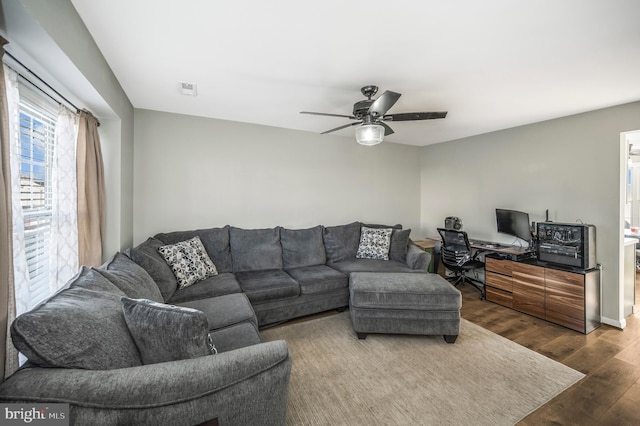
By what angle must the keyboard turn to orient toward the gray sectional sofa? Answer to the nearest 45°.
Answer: approximately 45° to its left

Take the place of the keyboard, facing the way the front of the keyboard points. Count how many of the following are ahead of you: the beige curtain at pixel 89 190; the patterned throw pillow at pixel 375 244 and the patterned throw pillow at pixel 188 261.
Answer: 3

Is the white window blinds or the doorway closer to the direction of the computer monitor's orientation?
the white window blinds

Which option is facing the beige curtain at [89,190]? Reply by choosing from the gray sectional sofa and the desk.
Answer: the desk

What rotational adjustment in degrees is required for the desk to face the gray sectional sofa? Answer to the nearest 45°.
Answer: approximately 45° to its left

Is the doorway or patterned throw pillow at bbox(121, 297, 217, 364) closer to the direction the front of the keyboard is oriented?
the patterned throw pillow

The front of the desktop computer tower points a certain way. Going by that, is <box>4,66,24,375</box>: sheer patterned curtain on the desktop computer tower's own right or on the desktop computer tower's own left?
on the desktop computer tower's own right

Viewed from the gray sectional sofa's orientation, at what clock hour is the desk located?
The desk is roughly at 10 o'clock from the gray sectional sofa.

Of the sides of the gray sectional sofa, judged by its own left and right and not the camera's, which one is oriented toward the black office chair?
left

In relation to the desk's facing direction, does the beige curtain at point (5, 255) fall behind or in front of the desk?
in front

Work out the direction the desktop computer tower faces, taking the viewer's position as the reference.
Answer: facing the viewer and to the right of the viewer

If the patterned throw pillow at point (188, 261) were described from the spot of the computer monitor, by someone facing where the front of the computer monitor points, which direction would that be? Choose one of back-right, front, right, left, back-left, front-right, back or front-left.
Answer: front

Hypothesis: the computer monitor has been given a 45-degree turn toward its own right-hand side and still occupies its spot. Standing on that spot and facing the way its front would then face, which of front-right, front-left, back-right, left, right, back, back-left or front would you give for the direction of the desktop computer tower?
back-left

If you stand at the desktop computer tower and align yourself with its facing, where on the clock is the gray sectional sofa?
The gray sectional sofa is roughly at 2 o'clock from the desktop computer tower.
